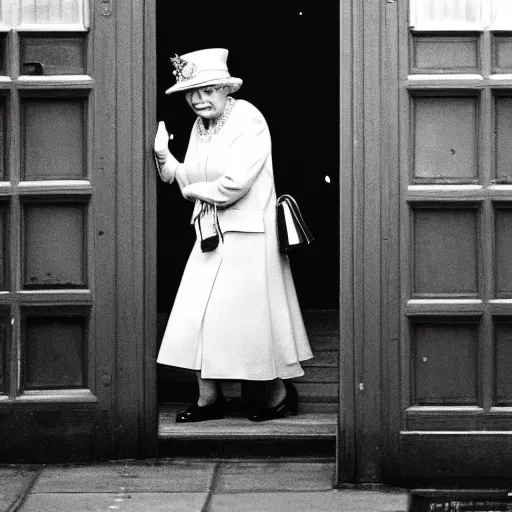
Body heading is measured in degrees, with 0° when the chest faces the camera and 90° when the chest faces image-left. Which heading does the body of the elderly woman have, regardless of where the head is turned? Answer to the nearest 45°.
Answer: approximately 45°

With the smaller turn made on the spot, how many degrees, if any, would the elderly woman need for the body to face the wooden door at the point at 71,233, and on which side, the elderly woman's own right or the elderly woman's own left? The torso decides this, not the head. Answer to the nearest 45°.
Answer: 0° — they already face it

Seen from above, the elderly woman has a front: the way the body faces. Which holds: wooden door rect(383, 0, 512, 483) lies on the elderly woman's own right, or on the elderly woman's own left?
on the elderly woman's own left
